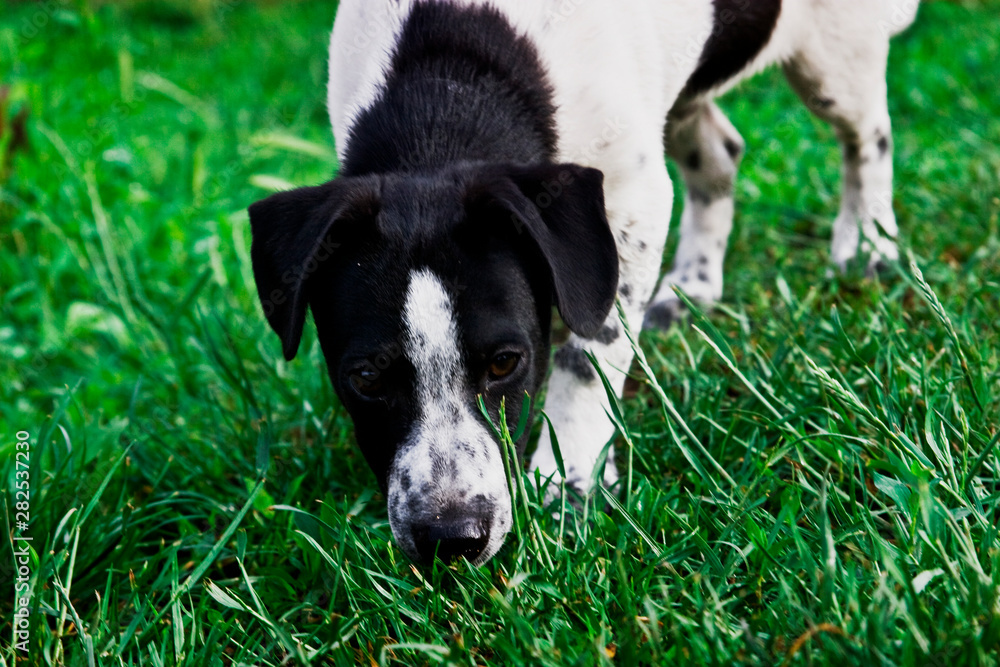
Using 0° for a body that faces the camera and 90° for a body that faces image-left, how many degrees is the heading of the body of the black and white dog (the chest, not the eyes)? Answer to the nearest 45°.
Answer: approximately 45°
